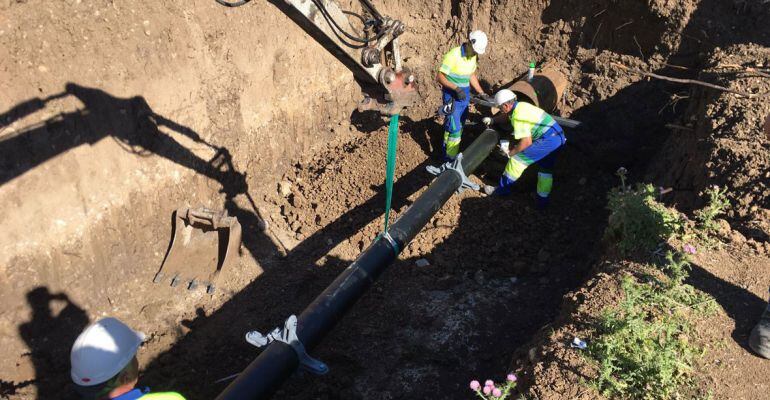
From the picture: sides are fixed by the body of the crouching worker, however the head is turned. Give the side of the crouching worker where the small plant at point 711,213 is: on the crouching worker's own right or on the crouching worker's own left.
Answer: on the crouching worker's own left

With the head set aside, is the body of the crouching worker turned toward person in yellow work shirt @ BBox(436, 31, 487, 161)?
no

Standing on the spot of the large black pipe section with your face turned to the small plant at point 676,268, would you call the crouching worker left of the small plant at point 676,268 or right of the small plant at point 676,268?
left

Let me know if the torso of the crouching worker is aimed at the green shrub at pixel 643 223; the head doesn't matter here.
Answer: no

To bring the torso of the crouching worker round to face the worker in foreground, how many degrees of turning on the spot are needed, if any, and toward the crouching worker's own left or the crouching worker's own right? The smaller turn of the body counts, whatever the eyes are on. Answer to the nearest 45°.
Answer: approximately 45° to the crouching worker's own left

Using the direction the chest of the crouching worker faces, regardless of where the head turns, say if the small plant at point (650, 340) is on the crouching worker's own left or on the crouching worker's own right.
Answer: on the crouching worker's own left

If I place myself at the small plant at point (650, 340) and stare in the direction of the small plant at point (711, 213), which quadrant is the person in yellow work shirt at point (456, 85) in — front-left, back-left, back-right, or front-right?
front-left

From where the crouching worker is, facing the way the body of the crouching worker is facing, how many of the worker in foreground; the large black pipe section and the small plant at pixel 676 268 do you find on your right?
0

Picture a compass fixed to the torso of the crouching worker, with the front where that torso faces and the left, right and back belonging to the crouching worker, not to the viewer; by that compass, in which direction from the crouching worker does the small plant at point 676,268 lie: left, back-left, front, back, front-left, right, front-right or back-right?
left

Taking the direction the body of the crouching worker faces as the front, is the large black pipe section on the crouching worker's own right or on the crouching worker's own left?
on the crouching worker's own left

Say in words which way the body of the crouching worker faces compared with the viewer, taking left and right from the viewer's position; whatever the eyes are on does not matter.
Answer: facing to the left of the viewer
